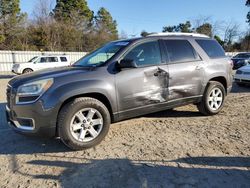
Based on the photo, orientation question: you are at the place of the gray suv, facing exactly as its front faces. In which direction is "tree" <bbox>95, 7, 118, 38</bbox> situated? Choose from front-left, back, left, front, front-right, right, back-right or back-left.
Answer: back-right

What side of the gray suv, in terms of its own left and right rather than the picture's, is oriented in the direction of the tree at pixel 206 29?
back

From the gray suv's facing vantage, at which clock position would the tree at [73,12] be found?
The tree is roughly at 4 o'clock from the gray suv.

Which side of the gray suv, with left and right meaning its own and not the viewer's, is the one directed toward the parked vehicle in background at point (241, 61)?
back

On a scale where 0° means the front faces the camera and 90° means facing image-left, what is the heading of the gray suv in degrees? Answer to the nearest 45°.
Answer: approximately 45°

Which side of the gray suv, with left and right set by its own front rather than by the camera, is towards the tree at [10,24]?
right

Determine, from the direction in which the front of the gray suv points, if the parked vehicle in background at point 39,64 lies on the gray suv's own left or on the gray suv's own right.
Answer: on the gray suv's own right

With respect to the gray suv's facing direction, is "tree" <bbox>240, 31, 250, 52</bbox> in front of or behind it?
behind

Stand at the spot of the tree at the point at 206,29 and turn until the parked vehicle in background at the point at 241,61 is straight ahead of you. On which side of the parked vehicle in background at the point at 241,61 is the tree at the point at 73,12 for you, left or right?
right
